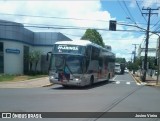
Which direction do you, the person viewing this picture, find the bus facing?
facing the viewer and to the left of the viewer
